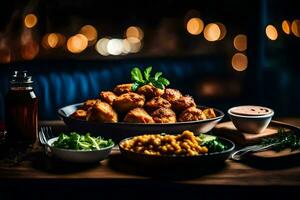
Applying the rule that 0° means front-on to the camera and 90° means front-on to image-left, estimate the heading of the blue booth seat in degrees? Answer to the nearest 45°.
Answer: approximately 0°

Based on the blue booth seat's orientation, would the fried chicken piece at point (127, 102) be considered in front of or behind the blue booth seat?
in front

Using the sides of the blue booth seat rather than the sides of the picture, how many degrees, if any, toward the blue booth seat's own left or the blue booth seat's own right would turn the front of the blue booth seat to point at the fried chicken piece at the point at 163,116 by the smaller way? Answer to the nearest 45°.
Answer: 0° — it already faces it

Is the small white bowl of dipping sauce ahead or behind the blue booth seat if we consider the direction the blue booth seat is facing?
ahead

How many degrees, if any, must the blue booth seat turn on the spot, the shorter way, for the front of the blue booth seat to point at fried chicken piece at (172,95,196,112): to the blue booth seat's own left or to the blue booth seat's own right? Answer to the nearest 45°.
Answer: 0° — it already faces it

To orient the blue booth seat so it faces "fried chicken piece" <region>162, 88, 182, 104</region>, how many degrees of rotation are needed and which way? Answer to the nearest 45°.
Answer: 0° — it already faces it

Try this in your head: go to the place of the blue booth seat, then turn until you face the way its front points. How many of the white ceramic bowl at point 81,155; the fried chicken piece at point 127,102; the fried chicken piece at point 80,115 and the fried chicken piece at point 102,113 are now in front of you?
4

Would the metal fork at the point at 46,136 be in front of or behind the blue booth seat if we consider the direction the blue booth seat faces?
in front

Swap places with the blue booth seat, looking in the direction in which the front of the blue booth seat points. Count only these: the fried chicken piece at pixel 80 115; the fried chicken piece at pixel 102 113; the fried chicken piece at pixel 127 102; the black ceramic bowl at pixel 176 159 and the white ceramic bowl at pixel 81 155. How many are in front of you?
5

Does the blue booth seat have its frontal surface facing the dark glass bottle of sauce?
yes

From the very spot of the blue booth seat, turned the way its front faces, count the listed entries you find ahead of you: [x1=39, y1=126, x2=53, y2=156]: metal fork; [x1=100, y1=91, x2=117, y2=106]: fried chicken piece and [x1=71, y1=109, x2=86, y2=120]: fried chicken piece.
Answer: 3

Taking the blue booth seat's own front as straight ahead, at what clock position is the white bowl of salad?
The white bowl of salad is roughly at 12 o'clock from the blue booth seat.

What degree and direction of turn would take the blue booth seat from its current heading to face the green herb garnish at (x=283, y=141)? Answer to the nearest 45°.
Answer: approximately 45° to its left

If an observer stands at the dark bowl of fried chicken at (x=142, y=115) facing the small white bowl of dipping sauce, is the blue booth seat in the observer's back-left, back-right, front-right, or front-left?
back-left
